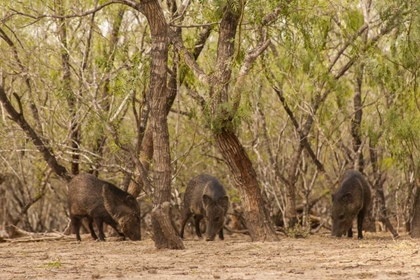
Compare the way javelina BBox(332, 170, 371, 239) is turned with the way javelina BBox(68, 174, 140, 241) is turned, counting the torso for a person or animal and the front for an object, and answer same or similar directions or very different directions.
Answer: very different directions

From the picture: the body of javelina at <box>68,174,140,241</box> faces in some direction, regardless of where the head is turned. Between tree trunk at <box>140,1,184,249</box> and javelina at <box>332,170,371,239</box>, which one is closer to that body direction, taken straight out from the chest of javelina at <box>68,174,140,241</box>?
the javelina

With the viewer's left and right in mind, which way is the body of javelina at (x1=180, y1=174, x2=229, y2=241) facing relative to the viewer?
facing the viewer and to the right of the viewer

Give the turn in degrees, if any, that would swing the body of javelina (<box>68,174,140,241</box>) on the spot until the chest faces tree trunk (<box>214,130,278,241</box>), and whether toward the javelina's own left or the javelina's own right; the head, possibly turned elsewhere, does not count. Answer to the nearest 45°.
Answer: approximately 45° to the javelina's own right

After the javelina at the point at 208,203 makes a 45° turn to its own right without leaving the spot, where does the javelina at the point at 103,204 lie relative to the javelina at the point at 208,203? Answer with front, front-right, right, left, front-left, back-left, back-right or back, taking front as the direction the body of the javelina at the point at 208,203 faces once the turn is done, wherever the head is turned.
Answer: right

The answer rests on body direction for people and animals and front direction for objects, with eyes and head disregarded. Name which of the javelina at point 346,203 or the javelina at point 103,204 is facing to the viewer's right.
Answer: the javelina at point 103,204

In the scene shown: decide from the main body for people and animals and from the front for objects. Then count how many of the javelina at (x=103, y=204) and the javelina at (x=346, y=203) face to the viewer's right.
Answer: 1

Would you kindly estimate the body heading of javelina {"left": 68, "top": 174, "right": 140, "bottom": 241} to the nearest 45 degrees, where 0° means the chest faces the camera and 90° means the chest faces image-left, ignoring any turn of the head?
approximately 270°

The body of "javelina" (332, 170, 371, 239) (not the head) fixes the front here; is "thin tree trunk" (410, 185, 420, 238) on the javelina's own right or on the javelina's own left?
on the javelina's own left

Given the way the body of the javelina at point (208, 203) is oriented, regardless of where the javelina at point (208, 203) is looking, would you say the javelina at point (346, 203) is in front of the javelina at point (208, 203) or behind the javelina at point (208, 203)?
in front

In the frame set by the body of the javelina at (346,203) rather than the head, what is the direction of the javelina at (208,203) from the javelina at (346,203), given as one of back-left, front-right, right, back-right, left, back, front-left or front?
front-right
